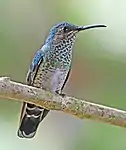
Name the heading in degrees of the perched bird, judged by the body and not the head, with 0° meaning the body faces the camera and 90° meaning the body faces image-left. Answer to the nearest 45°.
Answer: approximately 315°
